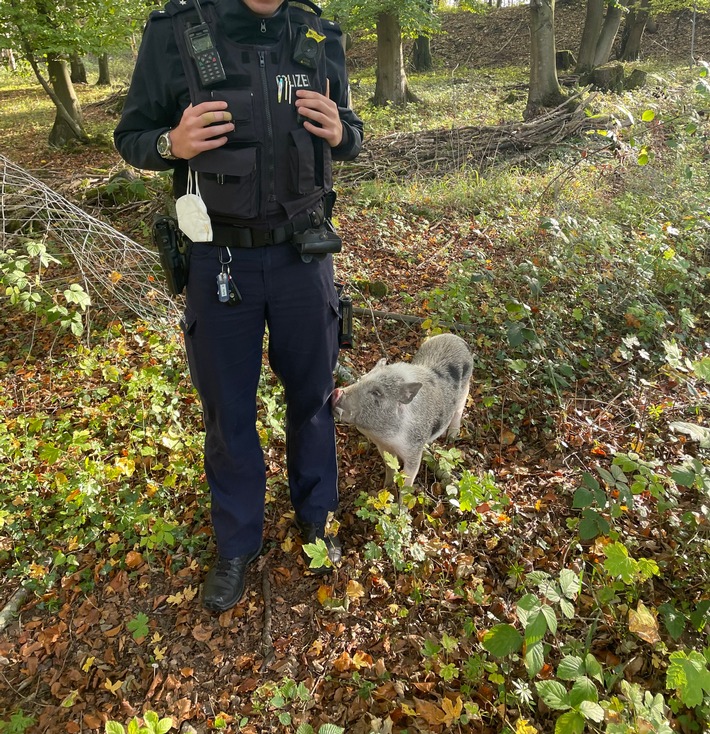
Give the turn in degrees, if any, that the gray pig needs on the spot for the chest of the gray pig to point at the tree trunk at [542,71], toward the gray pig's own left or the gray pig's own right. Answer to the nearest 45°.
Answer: approximately 135° to the gray pig's own right

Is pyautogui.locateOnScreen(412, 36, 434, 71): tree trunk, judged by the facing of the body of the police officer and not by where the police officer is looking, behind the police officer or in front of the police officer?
behind

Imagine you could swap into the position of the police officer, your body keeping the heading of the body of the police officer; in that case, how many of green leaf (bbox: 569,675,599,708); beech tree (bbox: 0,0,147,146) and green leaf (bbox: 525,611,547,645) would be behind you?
1

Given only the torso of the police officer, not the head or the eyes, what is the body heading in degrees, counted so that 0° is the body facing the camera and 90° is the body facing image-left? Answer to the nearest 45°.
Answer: approximately 0°

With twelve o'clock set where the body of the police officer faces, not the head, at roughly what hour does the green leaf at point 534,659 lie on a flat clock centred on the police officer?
The green leaf is roughly at 11 o'clock from the police officer.

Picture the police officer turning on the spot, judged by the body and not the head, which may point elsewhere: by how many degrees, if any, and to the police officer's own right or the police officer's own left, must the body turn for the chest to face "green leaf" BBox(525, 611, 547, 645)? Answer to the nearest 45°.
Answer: approximately 45° to the police officer's own left

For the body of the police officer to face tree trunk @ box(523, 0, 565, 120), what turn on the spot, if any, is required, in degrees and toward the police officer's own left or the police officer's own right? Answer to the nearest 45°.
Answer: approximately 135° to the police officer's own left

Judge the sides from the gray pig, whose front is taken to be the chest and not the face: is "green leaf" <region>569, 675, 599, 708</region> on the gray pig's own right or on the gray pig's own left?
on the gray pig's own left

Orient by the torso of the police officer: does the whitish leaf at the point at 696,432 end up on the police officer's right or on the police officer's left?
on the police officer's left
